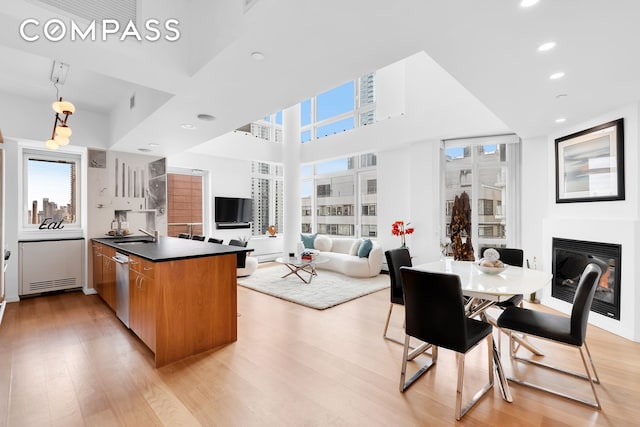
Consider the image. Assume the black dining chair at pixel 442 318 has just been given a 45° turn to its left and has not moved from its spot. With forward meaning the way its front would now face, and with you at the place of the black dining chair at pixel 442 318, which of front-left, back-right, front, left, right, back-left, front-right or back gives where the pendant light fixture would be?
left

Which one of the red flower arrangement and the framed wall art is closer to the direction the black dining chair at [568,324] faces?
the red flower arrangement

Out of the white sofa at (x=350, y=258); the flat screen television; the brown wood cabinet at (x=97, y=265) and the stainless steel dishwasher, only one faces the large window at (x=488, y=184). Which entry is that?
the flat screen television

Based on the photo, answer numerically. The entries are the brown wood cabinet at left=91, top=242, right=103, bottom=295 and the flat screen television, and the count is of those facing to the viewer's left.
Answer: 1

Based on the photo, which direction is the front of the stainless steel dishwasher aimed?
to the viewer's left

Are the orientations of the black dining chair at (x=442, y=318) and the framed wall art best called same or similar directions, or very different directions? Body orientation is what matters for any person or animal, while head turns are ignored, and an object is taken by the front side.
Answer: very different directions

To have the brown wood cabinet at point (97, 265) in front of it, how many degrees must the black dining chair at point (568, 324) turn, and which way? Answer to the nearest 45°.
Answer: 0° — it already faces it

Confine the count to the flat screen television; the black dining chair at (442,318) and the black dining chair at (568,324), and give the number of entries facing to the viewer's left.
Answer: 1

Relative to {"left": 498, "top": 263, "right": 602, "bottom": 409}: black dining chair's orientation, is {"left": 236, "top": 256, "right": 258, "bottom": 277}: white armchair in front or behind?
in front

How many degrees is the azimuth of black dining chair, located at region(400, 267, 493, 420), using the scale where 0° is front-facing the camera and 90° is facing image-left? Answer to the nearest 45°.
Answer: approximately 225°

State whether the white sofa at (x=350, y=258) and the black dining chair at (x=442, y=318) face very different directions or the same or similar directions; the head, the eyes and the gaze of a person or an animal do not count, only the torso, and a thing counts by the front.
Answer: very different directions

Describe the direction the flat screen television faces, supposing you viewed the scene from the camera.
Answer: facing the viewer and to the right of the viewer

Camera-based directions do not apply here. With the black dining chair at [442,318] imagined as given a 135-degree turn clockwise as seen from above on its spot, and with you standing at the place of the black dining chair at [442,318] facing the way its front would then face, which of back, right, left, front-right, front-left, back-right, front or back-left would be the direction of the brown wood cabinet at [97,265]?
right

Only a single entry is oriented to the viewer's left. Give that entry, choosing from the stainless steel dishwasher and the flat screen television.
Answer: the stainless steel dishwasher

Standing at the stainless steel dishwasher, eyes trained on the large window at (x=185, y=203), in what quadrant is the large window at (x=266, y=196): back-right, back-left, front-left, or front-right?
front-right

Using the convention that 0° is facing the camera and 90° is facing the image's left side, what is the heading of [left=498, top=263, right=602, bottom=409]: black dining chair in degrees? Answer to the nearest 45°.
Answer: approximately 90°

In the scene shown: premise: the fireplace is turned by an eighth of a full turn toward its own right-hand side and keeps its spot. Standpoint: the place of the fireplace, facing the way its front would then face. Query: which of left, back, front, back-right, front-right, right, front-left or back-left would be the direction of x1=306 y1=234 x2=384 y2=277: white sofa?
front
